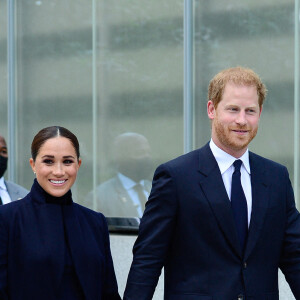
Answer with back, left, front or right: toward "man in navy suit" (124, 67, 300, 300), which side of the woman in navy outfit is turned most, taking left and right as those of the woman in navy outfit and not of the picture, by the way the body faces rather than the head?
left

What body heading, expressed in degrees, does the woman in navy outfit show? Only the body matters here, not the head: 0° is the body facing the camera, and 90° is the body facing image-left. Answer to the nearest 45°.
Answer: approximately 0°
